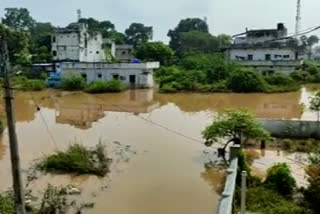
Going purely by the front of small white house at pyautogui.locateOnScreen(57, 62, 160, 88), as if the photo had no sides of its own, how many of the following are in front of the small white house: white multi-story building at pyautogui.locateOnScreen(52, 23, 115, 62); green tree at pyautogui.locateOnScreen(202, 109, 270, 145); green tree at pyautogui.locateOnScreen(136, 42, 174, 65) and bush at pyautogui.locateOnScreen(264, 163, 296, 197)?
2

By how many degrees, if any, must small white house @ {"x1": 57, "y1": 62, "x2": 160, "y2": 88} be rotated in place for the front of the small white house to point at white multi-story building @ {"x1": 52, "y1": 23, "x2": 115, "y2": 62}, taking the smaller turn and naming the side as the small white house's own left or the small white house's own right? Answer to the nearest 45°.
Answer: approximately 135° to the small white house's own right

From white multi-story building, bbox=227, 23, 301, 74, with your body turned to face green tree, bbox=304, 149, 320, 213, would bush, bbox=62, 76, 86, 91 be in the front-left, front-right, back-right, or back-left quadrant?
front-right

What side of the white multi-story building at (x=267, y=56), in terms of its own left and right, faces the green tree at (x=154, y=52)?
right

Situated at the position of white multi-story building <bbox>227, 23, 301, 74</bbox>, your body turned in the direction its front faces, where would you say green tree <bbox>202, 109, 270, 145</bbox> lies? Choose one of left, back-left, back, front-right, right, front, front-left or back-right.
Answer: front

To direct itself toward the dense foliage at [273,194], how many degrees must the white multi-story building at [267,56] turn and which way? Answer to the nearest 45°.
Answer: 0° — it already faces it

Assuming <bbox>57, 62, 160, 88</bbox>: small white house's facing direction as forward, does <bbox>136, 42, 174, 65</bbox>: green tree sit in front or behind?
behind

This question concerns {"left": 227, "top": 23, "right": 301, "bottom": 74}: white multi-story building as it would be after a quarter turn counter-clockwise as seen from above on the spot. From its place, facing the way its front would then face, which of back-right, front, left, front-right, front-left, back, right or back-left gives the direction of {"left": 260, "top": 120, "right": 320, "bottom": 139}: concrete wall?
right

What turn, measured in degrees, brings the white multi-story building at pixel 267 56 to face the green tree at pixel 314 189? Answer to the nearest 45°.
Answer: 0° — it already faces it

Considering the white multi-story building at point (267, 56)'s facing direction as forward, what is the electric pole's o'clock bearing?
The electric pole is roughly at 12 o'clock from the white multi-story building.

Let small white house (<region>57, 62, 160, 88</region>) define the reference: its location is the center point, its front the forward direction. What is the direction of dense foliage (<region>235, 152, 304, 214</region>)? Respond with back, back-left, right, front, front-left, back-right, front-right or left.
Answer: front

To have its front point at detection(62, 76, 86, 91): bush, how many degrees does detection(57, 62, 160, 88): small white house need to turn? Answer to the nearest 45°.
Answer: approximately 90° to its right

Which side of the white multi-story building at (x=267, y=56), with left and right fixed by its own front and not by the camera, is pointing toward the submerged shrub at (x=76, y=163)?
front

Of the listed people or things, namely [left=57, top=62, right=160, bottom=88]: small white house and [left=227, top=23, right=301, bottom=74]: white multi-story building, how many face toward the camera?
2

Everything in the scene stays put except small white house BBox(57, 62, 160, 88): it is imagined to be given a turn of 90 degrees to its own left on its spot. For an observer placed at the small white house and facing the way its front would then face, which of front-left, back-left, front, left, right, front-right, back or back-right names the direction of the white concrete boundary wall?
right

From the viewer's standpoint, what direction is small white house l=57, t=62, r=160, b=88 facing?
toward the camera

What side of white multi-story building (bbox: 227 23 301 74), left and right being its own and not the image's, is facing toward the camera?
front
